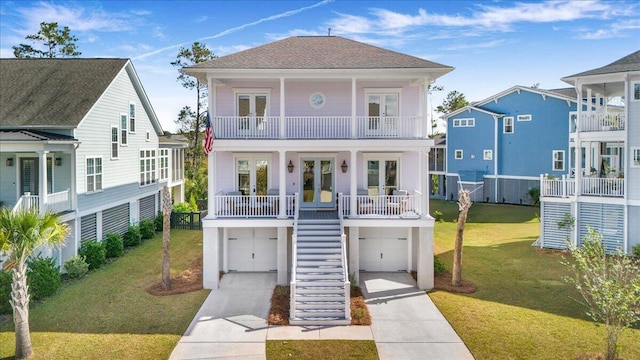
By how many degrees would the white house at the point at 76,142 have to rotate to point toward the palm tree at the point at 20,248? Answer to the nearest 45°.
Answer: approximately 45° to its left

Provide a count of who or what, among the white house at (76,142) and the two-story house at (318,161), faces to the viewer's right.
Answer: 0

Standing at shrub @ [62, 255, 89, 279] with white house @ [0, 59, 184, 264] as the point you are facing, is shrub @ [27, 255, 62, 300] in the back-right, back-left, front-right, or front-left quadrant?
back-left

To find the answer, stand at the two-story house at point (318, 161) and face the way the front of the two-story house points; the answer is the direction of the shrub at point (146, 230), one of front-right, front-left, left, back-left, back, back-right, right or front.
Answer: back-right

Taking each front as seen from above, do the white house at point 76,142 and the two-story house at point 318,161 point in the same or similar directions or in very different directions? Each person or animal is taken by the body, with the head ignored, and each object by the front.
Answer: same or similar directions

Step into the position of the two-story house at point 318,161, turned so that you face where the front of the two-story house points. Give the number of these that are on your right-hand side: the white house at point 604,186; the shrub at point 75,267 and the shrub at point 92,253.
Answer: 2

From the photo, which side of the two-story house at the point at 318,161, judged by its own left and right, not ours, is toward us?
front

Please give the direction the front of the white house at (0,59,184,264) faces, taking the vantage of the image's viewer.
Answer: facing the viewer and to the left of the viewer

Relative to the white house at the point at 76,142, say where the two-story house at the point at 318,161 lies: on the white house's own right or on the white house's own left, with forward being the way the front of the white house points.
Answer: on the white house's own left
